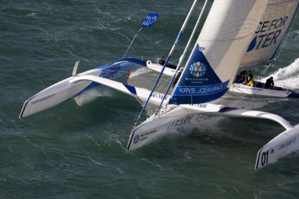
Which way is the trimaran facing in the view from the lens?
facing the viewer and to the left of the viewer

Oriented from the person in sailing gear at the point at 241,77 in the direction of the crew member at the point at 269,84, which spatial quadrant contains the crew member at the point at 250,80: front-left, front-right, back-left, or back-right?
front-right
